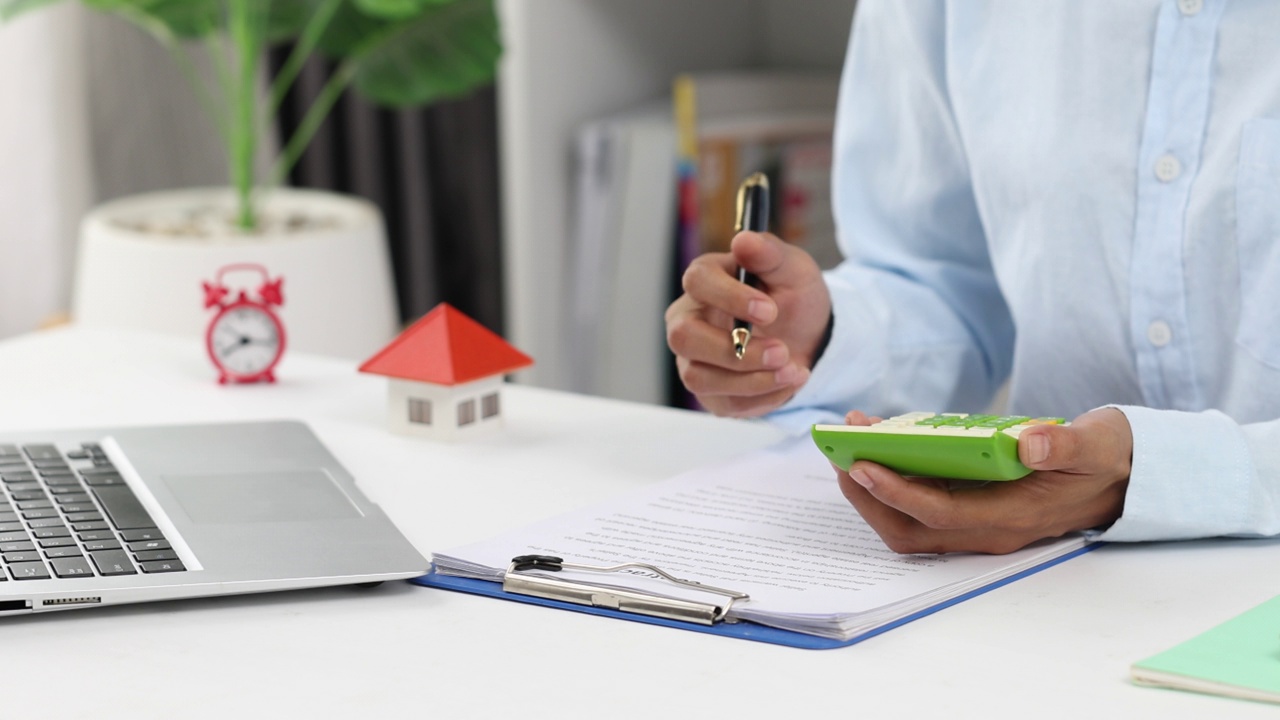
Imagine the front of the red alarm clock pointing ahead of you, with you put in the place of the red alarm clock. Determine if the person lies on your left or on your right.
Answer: on your left

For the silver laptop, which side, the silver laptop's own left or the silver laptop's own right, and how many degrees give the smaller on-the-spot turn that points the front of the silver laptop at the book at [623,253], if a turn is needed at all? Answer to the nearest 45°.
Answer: approximately 45° to the silver laptop's own left

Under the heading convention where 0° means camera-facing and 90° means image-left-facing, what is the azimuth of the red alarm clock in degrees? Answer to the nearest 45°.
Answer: approximately 0°

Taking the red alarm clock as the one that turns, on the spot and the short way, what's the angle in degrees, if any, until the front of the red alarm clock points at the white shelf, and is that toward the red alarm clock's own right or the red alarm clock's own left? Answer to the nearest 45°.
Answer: approximately 135° to the red alarm clock's own left

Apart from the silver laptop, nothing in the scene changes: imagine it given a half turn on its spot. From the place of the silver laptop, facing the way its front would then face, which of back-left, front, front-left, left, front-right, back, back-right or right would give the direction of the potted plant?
right

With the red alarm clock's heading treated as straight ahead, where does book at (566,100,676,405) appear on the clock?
The book is roughly at 7 o'clock from the red alarm clock.

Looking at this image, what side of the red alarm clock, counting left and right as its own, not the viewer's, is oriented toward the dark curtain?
back

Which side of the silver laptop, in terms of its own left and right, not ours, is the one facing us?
right

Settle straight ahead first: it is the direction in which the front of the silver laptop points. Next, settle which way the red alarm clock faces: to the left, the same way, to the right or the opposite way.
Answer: to the right

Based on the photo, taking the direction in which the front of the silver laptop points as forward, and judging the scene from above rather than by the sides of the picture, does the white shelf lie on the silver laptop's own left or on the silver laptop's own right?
on the silver laptop's own left

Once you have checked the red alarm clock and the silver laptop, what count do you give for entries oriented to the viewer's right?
1

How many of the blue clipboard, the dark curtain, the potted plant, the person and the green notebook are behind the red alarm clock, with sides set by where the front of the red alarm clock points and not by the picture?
2
